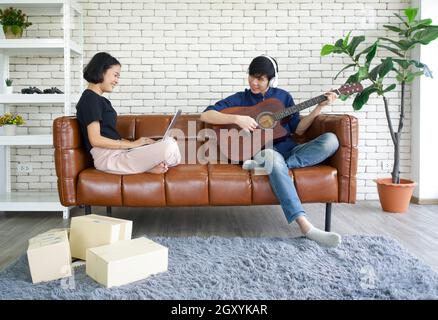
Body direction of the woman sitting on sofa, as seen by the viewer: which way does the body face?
to the viewer's right

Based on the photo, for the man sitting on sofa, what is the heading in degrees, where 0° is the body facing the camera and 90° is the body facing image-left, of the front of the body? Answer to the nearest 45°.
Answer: approximately 0°

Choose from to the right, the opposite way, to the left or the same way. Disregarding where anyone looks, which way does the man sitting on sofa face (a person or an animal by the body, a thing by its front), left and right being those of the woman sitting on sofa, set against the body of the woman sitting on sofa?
to the right

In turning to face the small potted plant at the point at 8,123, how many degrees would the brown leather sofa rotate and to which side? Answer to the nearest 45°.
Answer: approximately 135° to its right

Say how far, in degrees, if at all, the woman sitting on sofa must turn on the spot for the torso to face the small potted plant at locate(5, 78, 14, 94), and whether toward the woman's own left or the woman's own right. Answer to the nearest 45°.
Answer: approximately 135° to the woman's own left

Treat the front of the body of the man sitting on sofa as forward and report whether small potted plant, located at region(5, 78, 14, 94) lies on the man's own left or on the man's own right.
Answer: on the man's own right

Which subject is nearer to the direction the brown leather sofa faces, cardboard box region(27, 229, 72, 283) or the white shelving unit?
the cardboard box
